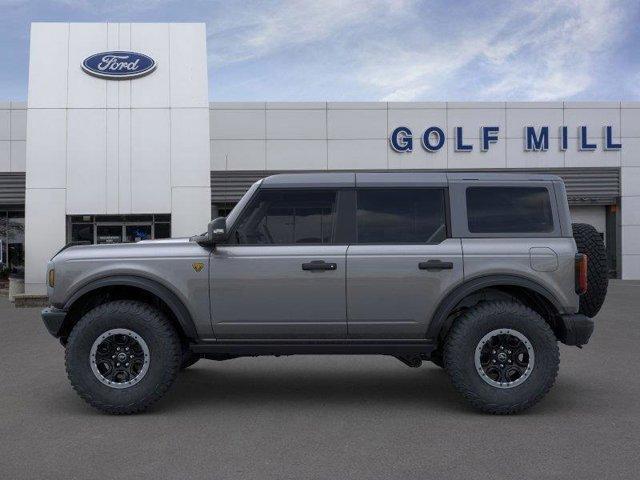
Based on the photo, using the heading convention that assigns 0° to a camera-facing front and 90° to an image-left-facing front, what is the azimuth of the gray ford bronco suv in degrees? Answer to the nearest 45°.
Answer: approximately 90°
